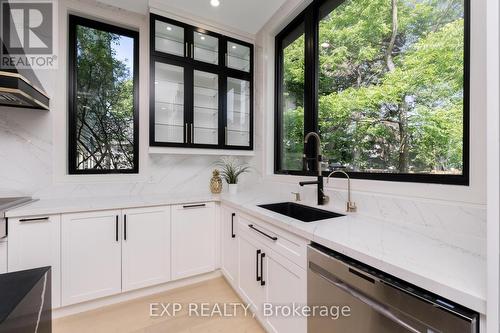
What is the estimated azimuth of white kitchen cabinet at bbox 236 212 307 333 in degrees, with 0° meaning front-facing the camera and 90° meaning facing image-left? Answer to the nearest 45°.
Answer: approximately 45°

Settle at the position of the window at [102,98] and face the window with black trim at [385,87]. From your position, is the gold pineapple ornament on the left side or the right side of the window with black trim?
left

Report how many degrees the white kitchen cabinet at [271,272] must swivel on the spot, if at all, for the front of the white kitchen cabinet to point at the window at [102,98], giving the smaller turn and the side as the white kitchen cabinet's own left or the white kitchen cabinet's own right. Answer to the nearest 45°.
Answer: approximately 45° to the white kitchen cabinet's own right

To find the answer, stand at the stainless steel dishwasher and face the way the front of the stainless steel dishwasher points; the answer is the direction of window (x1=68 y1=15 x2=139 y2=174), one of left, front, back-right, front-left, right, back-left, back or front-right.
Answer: front-right

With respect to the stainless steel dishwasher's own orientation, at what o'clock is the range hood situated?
The range hood is roughly at 1 o'clock from the stainless steel dishwasher.

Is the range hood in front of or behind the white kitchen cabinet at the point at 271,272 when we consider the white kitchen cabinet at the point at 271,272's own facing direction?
in front

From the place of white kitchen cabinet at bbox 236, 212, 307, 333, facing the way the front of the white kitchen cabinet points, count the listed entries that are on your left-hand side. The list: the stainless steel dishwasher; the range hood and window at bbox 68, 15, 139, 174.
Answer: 1

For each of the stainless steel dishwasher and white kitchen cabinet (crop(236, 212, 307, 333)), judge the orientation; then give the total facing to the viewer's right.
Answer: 0

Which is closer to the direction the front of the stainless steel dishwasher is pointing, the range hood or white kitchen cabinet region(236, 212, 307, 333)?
the range hood

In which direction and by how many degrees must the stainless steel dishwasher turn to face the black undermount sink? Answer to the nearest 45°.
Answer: approximately 90° to its right

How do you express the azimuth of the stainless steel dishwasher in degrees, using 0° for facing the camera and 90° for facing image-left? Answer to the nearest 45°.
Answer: approximately 45°

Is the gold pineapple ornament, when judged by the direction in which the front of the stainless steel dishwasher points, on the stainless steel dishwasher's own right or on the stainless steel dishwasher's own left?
on the stainless steel dishwasher's own right
